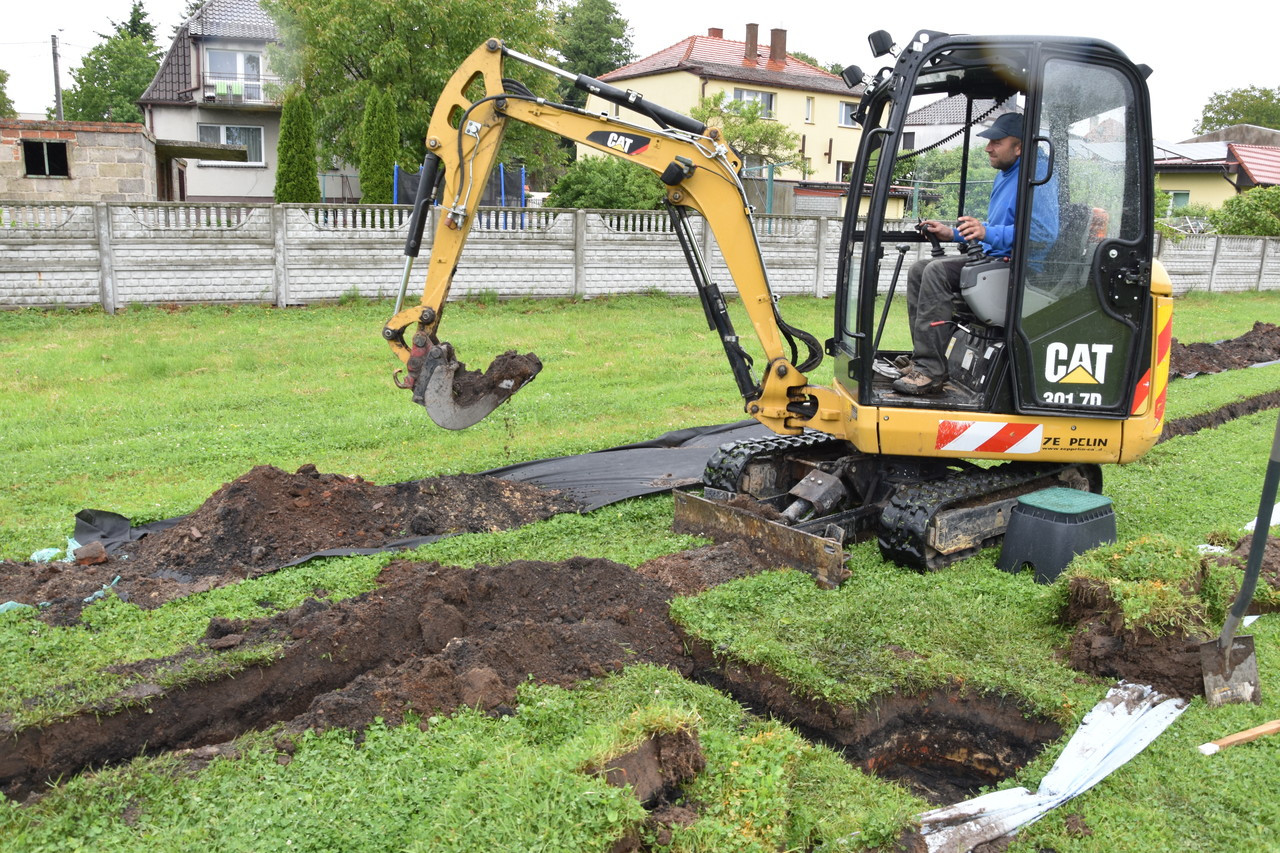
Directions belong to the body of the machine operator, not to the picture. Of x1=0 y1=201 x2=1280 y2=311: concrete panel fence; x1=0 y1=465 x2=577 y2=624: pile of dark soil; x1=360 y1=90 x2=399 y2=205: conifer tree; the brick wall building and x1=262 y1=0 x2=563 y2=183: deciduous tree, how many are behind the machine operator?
0

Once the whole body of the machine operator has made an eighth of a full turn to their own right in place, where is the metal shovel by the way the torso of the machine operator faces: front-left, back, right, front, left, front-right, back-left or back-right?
back

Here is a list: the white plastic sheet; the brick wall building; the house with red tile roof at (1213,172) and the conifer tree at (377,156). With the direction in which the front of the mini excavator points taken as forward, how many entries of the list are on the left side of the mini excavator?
1

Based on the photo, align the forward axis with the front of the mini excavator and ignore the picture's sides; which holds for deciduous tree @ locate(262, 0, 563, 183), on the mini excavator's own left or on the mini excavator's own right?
on the mini excavator's own right

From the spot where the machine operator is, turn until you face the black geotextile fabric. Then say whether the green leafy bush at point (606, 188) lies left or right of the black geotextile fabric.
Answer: right

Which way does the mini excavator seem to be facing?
to the viewer's left

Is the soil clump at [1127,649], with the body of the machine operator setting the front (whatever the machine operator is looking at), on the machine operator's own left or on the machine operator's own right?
on the machine operator's own left

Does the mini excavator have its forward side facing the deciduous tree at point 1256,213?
no

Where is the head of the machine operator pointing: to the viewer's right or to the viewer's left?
to the viewer's left

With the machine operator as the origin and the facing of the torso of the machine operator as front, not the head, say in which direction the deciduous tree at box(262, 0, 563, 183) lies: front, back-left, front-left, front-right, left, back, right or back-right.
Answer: front-right

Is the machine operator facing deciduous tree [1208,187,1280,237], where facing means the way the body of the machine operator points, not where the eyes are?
no

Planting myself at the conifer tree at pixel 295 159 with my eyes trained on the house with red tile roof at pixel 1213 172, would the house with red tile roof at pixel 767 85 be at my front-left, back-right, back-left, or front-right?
front-left

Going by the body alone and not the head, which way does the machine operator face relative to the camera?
to the viewer's left

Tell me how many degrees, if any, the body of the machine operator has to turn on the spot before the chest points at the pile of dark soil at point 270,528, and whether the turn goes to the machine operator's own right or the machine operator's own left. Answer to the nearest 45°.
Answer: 0° — they already face it

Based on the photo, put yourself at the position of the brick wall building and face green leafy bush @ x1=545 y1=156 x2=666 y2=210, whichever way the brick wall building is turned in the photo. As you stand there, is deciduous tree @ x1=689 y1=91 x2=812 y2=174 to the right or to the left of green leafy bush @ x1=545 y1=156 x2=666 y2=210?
left
